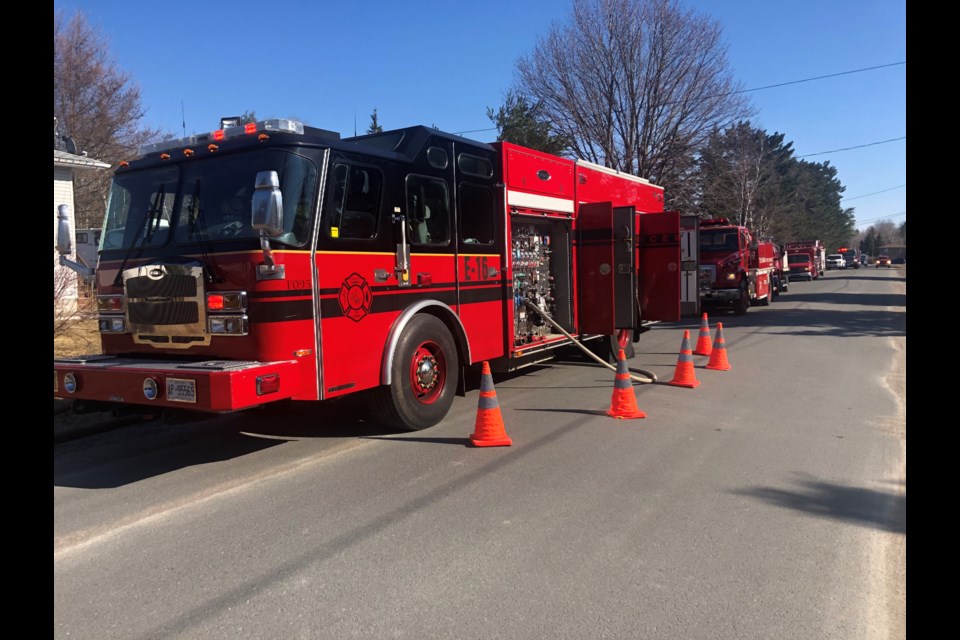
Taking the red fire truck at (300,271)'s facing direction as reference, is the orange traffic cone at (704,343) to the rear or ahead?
to the rear

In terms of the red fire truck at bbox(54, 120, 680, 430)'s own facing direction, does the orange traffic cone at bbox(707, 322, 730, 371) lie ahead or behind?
behind

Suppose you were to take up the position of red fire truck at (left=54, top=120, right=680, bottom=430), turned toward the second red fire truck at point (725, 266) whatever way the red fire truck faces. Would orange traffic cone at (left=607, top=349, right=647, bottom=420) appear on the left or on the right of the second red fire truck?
right

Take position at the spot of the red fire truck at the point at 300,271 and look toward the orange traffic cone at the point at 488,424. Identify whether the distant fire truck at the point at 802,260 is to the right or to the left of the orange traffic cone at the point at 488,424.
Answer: left

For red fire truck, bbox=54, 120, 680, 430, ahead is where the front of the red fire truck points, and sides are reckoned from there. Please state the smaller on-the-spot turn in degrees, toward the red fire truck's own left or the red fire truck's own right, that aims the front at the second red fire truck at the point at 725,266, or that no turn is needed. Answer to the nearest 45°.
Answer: approximately 180°

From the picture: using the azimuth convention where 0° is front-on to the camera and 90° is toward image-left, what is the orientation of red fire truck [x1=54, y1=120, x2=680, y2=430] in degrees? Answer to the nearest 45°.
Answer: approximately 45°

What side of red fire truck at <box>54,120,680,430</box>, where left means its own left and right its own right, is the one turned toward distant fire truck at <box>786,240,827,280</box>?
back

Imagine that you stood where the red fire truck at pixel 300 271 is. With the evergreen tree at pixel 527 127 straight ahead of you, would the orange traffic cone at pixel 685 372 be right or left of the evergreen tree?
right

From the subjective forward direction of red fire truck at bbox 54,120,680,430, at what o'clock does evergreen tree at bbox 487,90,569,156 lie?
The evergreen tree is roughly at 5 o'clock from the red fire truck.
